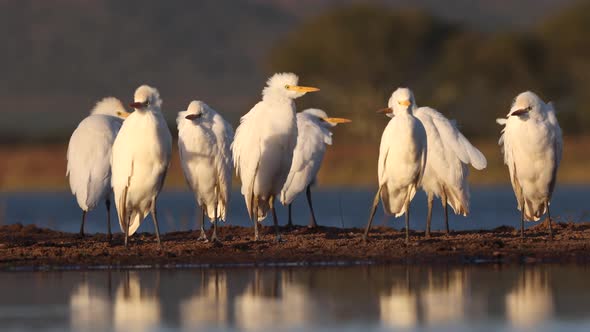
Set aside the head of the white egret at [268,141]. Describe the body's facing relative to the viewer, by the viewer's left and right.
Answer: facing the viewer and to the right of the viewer

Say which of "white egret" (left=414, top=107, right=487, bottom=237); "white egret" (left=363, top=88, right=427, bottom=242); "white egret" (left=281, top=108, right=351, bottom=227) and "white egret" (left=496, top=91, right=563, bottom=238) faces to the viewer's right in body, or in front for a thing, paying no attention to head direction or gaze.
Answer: "white egret" (left=281, top=108, right=351, bottom=227)

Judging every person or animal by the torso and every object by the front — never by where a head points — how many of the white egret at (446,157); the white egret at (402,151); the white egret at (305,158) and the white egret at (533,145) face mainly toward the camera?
2

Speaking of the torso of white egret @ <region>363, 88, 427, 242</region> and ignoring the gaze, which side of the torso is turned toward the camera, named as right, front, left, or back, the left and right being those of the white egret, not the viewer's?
front

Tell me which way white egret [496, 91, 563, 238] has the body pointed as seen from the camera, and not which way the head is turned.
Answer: toward the camera

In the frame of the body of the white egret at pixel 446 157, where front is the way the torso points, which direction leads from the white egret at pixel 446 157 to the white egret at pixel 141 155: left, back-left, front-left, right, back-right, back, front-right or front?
front-left

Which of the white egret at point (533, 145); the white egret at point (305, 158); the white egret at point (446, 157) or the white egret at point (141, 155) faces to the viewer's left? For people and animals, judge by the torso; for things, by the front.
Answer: the white egret at point (446, 157)

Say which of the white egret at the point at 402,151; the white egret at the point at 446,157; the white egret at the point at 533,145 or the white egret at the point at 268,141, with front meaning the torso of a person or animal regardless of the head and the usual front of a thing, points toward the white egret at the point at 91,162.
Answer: the white egret at the point at 446,157

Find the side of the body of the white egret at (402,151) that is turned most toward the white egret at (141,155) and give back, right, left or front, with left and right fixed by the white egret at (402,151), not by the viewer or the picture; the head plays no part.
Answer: right

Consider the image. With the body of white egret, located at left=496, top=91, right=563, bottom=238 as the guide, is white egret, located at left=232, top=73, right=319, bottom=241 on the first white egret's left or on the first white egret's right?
on the first white egret's right

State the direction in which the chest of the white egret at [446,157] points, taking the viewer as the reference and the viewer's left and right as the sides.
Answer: facing to the left of the viewer

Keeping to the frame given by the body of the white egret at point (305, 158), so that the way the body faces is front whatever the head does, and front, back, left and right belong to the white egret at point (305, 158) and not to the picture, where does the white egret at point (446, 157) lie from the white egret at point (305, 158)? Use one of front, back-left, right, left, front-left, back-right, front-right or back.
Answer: front-right

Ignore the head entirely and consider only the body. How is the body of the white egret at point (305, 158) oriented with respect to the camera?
to the viewer's right

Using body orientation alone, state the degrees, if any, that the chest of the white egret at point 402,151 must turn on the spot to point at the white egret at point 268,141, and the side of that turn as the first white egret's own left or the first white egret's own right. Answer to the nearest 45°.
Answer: approximately 135° to the first white egret's own right
